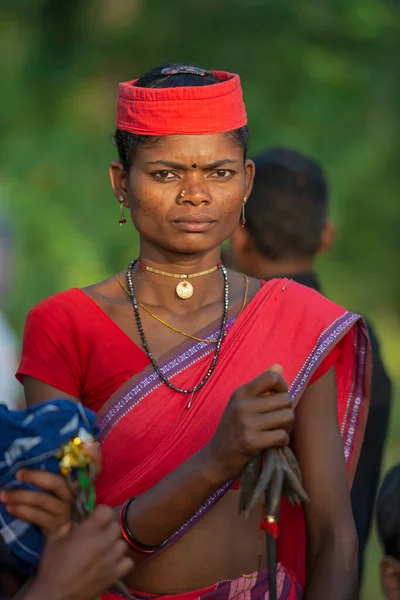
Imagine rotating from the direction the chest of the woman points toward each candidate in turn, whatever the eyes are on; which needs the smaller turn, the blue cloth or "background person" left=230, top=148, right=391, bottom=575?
the blue cloth

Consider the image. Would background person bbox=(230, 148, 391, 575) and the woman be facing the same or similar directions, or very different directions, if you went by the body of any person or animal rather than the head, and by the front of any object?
very different directions

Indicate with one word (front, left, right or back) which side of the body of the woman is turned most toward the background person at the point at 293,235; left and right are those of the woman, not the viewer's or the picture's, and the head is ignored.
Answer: back

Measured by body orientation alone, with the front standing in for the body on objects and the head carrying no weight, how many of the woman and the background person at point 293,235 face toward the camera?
1
